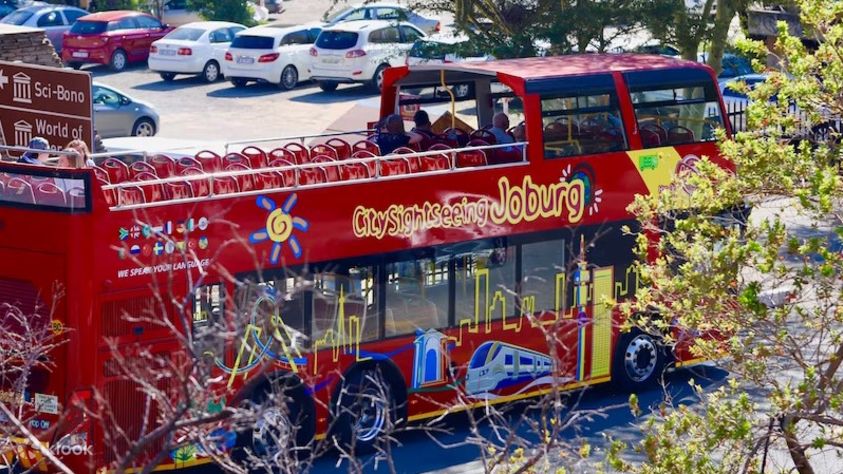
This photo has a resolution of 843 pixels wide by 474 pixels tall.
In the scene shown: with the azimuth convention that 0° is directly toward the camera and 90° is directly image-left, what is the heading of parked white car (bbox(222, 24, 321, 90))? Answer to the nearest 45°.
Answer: approximately 225°

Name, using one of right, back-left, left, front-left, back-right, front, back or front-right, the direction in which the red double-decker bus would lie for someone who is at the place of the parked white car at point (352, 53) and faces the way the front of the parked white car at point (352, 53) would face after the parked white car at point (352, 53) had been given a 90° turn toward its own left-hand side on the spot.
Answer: back-left

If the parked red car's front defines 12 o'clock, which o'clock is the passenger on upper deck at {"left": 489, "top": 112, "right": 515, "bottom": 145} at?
The passenger on upper deck is roughly at 4 o'clock from the parked red car.

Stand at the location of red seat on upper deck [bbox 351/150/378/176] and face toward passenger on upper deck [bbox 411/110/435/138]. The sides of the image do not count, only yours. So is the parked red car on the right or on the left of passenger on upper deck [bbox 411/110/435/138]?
left

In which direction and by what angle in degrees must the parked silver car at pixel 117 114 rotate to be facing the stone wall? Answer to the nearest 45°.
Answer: approximately 90° to its right

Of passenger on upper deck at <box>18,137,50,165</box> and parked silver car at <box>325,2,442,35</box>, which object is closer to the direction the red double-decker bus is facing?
the parked silver car

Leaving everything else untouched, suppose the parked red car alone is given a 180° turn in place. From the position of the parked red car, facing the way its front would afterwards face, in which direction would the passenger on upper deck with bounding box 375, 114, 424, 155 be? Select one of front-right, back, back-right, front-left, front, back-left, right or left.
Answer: front-left

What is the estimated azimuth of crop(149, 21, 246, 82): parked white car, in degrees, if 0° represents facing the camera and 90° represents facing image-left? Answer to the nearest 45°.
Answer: approximately 225°

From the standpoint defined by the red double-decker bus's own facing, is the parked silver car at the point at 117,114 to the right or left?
on its left

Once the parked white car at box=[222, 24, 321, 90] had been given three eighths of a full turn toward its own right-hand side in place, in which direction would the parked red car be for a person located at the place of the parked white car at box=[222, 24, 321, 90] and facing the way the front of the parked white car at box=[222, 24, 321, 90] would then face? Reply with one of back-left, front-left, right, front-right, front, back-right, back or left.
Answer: back-right

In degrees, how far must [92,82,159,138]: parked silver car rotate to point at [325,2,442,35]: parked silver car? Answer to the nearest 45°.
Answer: approximately 45° to its left

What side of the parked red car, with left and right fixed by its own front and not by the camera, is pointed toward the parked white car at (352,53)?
right

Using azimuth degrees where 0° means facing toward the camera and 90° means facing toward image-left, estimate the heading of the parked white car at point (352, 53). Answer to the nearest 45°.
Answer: approximately 225°

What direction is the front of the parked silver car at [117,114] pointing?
to the viewer's right
